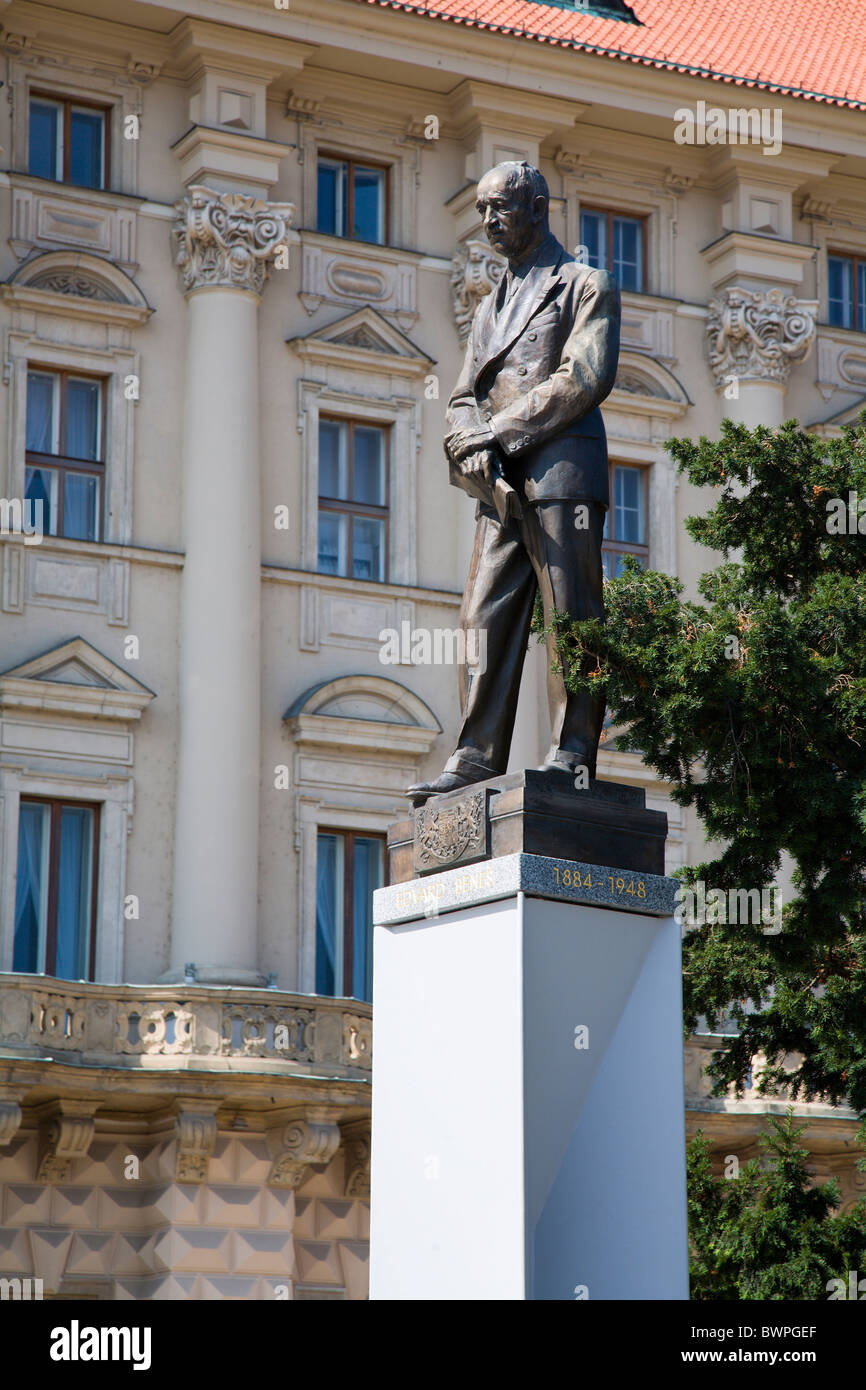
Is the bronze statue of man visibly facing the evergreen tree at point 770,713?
no
